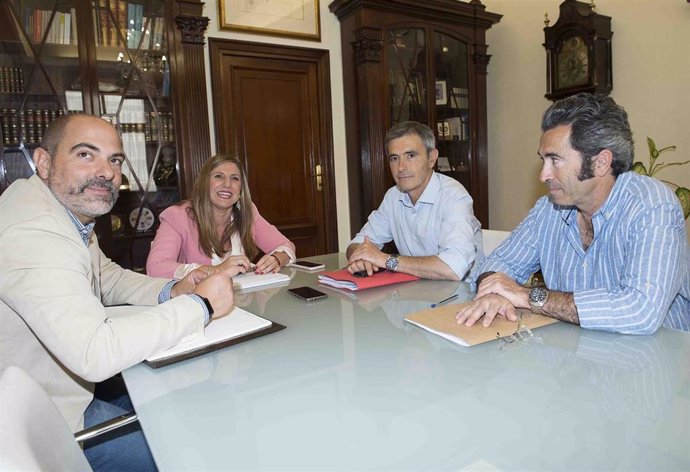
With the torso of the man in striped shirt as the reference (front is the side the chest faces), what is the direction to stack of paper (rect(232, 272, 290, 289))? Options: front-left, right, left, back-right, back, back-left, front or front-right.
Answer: front-right

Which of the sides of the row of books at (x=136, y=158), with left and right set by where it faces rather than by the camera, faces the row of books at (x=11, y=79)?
right

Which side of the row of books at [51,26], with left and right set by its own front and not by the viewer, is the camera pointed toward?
front

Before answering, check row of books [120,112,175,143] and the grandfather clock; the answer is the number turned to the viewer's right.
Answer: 0

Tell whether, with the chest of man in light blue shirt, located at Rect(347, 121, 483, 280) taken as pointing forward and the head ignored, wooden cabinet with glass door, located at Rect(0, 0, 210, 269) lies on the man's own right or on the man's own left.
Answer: on the man's own right

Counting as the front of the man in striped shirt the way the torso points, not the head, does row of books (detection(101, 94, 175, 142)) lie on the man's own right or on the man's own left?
on the man's own right

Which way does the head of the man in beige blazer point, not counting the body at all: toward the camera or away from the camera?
toward the camera

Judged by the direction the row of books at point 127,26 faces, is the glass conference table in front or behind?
in front

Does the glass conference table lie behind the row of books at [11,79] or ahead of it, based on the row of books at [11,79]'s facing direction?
ahead

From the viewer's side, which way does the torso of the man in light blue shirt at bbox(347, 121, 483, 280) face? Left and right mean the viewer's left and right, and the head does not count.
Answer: facing the viewer and to the left of the viewer

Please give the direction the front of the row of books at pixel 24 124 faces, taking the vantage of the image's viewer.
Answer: facing the viewer

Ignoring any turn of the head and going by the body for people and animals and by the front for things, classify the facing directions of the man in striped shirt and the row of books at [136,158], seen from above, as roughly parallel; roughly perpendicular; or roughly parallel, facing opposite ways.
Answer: roughly perpendicular

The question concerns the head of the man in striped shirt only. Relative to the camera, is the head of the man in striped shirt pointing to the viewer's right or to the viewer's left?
to the viewer's left

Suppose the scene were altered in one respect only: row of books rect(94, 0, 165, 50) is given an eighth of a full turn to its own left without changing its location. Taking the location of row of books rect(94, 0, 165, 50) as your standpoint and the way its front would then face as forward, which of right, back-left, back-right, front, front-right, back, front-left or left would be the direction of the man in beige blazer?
front-right

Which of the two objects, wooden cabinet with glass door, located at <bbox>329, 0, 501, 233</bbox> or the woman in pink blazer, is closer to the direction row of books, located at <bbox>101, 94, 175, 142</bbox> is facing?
the woman in pink blazer

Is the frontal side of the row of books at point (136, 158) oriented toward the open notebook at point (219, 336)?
yes

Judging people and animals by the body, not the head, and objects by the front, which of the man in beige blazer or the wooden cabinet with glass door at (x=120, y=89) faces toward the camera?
the wooden cabinet with glass door

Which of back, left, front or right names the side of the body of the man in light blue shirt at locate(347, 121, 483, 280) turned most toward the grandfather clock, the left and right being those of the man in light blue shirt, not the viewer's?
back

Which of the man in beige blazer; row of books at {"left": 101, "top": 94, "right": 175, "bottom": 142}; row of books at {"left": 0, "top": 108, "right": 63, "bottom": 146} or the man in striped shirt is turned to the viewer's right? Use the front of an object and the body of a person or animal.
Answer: the man in beige blazer
